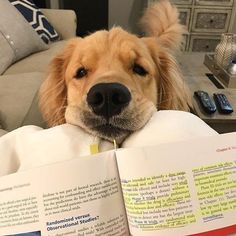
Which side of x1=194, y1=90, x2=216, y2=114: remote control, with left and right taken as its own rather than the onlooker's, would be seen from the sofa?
left

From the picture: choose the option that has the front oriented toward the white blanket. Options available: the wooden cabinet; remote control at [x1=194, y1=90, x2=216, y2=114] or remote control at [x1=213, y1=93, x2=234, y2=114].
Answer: the wooden cabinet

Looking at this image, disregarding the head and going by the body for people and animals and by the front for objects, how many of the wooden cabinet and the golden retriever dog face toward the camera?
2

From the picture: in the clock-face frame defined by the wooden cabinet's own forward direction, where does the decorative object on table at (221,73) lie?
The decorative object on table is roughly at 12 o'clock from the wooden cabinet.

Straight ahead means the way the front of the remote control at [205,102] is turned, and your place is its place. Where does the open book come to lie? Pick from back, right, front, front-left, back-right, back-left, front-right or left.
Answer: back-left

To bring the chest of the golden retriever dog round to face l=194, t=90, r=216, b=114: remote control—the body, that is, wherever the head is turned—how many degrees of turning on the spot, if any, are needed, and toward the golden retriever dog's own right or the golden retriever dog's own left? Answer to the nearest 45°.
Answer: approximately 135° to the golden retriever dog's own left

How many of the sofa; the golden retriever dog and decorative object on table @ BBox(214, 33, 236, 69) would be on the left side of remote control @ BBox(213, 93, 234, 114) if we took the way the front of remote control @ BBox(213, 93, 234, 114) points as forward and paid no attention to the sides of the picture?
2

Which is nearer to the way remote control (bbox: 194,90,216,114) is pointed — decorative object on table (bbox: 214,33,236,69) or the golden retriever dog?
the decorative object on table

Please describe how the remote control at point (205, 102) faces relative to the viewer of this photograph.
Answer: facing away from the viewer and to the left of the viewer

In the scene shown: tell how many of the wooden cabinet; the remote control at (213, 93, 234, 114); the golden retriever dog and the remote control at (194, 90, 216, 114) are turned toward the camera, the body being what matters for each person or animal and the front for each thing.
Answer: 2
